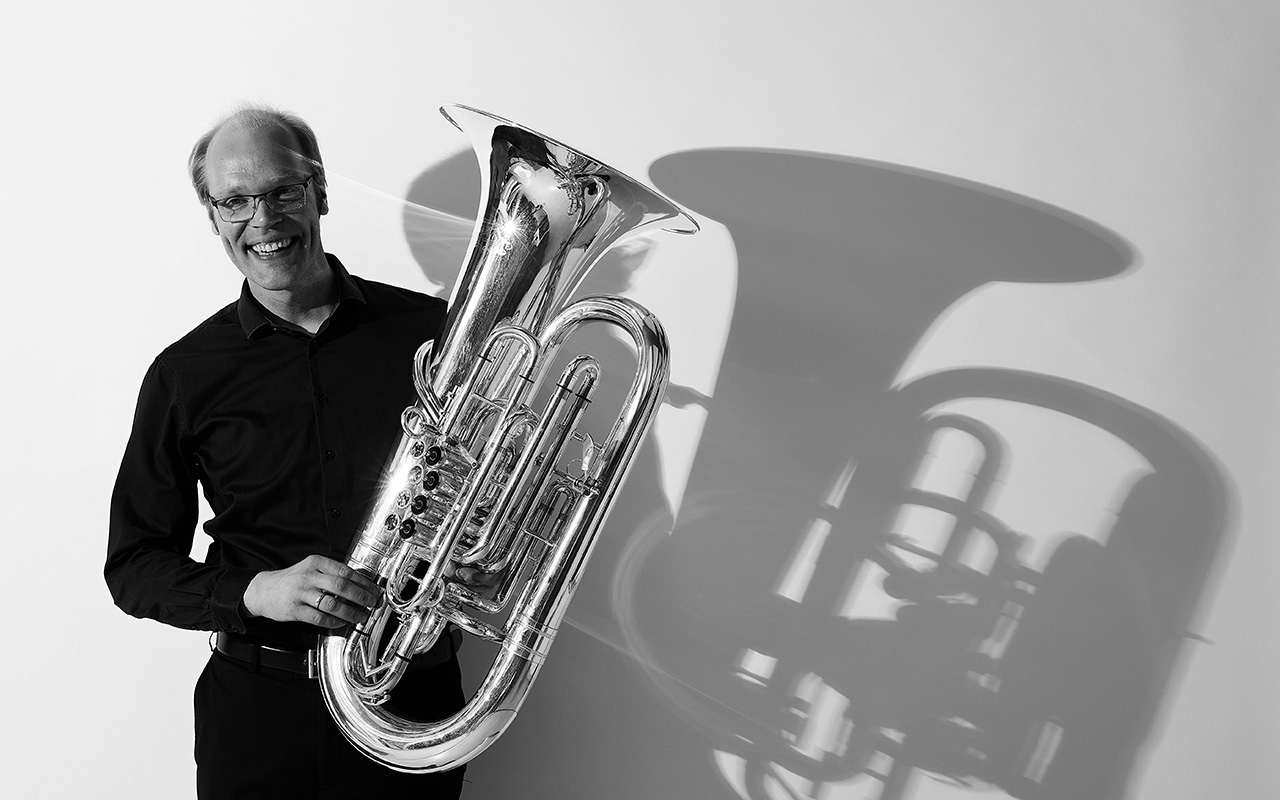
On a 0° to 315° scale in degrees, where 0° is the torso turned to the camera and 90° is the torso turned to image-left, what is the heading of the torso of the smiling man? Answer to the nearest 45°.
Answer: approximately 0°
